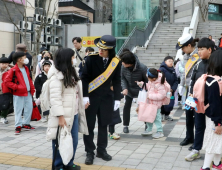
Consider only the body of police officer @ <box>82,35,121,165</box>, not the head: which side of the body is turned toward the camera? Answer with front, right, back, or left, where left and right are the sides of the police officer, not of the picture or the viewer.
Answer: front

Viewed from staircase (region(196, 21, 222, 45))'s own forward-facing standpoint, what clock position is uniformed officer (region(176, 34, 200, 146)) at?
The uniformed officer is roughly at 12 o'clock from the staircase.

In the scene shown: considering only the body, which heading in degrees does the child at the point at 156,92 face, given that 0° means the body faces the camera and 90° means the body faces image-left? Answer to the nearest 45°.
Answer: approximately 45°
